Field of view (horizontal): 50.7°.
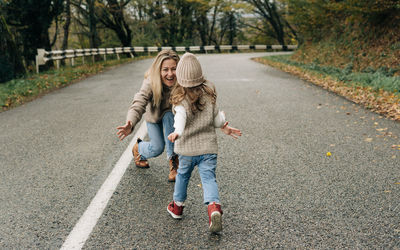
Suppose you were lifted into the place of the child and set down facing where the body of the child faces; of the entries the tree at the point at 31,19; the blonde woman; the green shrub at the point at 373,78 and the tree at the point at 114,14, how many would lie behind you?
0

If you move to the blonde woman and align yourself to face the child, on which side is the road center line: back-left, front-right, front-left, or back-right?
front-right

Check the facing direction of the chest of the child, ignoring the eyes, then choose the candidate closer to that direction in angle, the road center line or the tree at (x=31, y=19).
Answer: the tree

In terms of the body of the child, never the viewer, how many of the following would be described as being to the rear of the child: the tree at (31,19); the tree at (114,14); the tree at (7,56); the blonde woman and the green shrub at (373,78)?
0

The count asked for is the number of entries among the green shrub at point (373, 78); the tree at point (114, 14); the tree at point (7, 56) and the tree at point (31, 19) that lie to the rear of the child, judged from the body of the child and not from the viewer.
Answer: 0

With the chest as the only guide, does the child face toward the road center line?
no

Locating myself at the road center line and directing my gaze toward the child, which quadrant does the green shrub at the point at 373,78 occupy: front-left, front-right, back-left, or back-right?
front-left

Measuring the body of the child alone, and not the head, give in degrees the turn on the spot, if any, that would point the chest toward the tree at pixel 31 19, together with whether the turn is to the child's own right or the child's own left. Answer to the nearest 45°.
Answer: approximately 45° to the child's own left

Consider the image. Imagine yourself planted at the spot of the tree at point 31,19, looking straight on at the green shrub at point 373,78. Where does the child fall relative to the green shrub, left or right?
right

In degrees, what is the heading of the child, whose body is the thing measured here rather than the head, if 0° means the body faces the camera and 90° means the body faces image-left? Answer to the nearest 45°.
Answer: approximately 180°

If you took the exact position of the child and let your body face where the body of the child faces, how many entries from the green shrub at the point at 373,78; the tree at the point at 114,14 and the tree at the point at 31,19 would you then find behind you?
0

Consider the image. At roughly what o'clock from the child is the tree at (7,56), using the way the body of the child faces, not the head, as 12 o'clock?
The tree is roughly at 11 o'clock from the child.

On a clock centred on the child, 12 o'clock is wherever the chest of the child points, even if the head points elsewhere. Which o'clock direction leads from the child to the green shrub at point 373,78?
The green shrub is roughly at 1 o'clock from the child.

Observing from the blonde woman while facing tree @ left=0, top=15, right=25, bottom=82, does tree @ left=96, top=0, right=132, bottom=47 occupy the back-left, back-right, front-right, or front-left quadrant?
front-right

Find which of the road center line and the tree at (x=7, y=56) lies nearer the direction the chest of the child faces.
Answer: the tree

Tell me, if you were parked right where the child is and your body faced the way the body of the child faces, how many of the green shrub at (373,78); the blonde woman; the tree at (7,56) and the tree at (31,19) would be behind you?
0

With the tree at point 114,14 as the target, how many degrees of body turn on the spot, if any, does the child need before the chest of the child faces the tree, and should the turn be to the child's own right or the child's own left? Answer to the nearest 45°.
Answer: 0° — they already face it

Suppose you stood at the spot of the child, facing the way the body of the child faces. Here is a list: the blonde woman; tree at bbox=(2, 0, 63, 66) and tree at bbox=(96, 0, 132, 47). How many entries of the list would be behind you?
0

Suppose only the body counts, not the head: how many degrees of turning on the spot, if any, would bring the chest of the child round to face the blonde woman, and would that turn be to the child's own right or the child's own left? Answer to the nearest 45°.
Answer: approximately 45° to the child's own left
